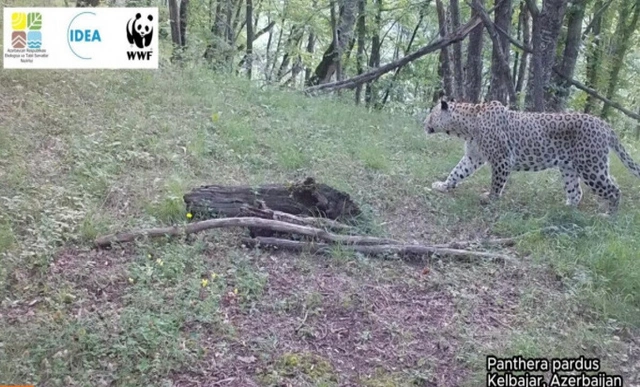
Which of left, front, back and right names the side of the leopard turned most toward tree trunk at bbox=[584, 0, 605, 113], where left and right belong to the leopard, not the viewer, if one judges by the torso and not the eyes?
right

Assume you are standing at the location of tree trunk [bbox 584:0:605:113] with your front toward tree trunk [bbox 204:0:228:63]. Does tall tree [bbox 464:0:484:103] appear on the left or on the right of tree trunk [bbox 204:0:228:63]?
left

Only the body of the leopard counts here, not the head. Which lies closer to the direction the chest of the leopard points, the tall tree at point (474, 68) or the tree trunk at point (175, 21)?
the tree trunk

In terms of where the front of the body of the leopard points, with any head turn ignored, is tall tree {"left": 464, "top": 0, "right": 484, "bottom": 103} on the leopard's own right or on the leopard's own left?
on the leopard's own right

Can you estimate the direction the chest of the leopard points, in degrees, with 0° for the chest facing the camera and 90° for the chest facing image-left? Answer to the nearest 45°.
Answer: approximately 90°

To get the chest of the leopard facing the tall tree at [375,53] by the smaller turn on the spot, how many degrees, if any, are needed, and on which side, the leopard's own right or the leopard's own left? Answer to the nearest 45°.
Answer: approximately 45° to the leopard's own right

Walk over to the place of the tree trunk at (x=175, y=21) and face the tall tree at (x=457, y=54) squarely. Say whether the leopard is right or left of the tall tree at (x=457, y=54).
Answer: right

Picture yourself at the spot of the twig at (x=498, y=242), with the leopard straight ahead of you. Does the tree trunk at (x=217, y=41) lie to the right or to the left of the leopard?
left

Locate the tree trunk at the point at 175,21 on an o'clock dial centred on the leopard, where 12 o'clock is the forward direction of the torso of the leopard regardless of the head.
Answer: The tree trunk is roughly at 1 o'clock from the leopard.

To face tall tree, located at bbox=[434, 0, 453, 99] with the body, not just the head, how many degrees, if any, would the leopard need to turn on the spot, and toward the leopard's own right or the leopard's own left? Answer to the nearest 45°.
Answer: approximately 90° to the leopard's own right
